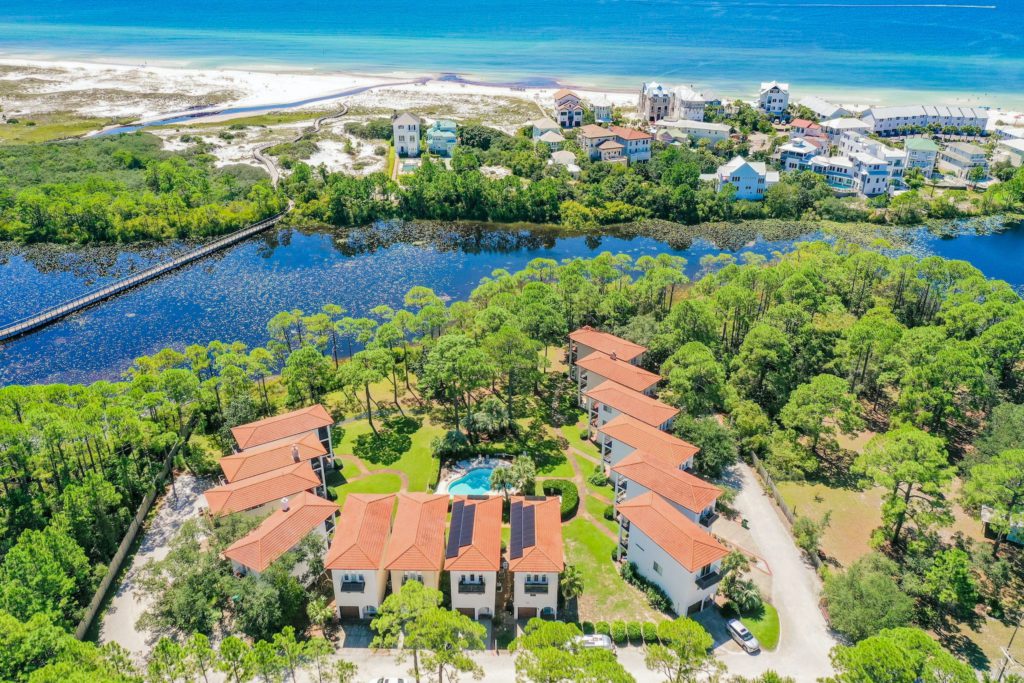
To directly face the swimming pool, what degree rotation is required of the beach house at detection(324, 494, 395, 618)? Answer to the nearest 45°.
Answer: approximately 135° to its left

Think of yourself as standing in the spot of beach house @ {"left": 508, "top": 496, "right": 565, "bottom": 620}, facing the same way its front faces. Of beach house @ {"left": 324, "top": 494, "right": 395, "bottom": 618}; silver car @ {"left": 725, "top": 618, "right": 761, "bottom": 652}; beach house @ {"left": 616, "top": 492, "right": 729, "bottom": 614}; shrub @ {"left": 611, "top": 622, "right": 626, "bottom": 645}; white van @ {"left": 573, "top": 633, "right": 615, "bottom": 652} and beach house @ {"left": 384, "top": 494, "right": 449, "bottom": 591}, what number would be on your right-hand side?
2

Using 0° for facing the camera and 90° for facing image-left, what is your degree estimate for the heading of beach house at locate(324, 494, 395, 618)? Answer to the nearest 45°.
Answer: approximately 0°

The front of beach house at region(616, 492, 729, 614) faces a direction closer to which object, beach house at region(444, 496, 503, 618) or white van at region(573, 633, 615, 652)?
the white van

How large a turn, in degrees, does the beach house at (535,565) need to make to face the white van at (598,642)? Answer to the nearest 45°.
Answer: approximately 45° to its left

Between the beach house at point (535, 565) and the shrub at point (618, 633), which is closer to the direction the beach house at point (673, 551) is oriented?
the shrub

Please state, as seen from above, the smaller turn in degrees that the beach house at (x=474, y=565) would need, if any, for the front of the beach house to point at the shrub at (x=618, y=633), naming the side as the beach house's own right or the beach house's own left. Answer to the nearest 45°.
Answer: approximately 90° to the beach house's own left

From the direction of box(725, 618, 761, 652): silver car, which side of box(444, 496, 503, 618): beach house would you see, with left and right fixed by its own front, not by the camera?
left

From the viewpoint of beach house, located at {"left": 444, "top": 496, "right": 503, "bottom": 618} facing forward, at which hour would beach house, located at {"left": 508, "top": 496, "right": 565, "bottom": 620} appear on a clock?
beach house, located at {"left": 508, "top": 496, "right": 565, "bottom": 620} is roughly at 9 o'clock from beach house, located at {"left": 444, "top": 496, "right": 503, "bottom": 618}.

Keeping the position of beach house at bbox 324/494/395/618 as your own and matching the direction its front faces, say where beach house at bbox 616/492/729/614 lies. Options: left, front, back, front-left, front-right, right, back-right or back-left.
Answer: left

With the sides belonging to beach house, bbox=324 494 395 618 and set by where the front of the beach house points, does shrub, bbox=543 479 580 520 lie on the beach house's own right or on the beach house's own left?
on the beach house's own left

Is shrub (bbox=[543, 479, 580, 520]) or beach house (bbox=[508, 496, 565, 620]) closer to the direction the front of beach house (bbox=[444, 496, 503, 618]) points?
the beach house
